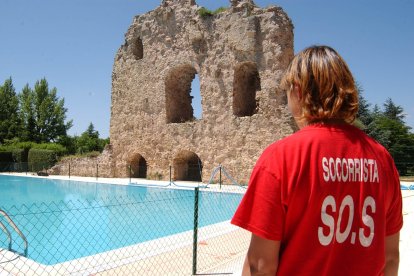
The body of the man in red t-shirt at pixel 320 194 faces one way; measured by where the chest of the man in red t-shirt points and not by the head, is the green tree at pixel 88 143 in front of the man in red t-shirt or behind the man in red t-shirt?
in front

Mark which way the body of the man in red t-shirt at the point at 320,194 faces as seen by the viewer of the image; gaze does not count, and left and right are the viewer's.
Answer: facing away from the viewer and to the left of the viewer

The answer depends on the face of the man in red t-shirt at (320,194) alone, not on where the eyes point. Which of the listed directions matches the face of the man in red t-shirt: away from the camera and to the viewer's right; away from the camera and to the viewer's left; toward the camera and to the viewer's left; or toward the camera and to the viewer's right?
away from the camera and to the viewer's left

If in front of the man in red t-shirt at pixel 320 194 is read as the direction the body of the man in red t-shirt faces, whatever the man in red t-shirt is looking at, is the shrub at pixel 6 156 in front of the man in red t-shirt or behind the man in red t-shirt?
in front

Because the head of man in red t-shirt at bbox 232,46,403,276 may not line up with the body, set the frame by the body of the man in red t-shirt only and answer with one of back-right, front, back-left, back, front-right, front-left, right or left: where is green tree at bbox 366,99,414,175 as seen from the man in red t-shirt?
front-right

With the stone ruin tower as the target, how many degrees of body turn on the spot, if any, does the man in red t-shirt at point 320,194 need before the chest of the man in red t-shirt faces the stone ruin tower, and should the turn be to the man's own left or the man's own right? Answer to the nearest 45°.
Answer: approximately 45° to the man's own right

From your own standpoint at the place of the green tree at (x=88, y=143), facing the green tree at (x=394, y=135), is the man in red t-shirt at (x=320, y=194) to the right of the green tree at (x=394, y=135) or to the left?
right

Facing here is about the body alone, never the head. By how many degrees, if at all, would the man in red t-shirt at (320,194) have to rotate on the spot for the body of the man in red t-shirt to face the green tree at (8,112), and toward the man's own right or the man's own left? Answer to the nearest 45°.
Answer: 0° — they already face it
